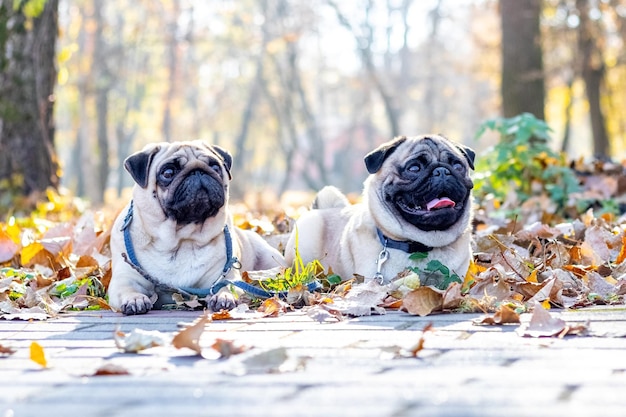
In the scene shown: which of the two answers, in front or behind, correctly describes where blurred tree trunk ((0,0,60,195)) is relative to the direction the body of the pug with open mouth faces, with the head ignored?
behind

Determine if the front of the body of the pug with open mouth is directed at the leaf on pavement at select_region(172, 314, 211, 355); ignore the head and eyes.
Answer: no

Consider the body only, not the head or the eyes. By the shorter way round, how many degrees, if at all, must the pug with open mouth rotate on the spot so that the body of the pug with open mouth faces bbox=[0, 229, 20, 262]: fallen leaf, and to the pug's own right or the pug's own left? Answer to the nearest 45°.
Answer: approximately 135° to the pug's own right

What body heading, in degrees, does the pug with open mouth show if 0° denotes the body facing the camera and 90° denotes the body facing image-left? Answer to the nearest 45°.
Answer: approximately 315°

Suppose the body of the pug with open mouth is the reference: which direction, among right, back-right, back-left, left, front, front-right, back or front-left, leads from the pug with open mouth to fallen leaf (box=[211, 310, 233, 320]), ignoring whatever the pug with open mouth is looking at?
right

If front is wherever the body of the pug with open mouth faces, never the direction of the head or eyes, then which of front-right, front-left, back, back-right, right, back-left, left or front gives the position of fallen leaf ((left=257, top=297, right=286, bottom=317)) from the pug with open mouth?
right

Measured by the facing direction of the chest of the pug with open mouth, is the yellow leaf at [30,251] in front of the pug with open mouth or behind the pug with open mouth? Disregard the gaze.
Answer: behind

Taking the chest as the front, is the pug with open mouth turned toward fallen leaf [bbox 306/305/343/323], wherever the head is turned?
no

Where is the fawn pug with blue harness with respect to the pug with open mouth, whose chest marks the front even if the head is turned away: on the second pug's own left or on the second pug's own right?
on the second pug's own right

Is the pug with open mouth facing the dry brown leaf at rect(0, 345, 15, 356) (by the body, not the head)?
no

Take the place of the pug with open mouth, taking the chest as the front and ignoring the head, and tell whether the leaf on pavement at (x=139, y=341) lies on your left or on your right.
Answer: on your right

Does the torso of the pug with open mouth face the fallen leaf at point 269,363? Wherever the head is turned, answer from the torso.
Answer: no

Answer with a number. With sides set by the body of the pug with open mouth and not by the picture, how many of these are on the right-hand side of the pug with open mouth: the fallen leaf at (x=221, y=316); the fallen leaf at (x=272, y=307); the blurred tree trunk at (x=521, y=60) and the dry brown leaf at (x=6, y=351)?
3

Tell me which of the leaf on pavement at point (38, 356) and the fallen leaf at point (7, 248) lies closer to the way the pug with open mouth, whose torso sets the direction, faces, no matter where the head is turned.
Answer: the leaf on pavement

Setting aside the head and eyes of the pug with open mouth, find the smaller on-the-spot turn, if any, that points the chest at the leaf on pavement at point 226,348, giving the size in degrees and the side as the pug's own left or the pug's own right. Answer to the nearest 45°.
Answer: approximately 45° to the pug's own right

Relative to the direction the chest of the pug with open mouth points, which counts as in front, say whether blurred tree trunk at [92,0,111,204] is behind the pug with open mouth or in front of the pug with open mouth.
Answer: behind

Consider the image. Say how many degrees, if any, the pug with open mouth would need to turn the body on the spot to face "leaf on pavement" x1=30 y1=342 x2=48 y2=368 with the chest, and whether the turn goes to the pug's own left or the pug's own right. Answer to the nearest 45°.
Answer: approximately 90° to the pug's own right
